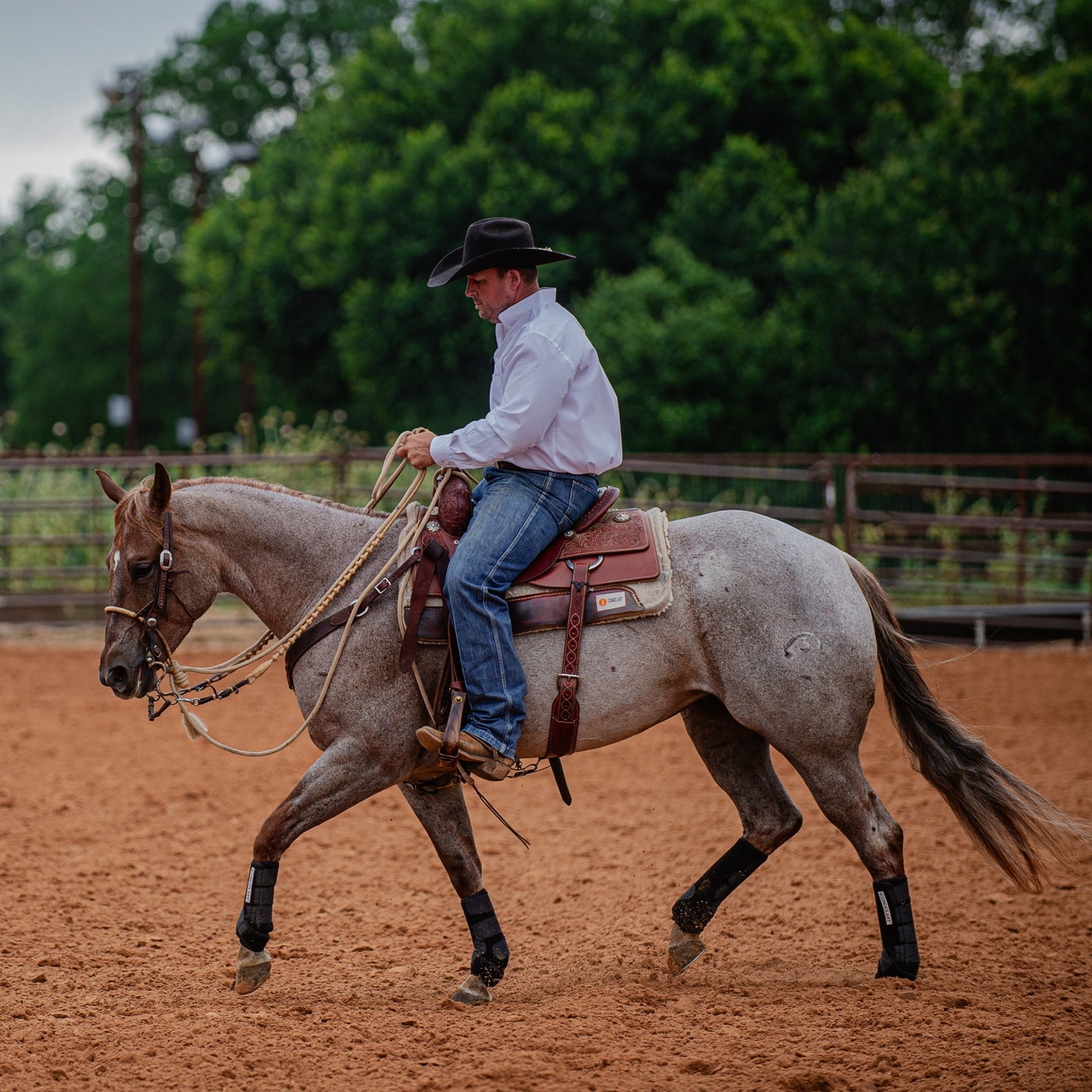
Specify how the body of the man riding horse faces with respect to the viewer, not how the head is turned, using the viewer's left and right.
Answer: facing to the left of the viewer

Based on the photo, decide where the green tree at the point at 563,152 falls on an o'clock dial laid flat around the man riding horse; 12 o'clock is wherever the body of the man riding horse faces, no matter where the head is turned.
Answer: The green tree is roughly at 3 o'clock from the man riding horse.

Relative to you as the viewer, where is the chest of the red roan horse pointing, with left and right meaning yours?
facing to the left of the viewer

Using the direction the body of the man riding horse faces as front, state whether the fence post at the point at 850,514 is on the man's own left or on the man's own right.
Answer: on the man's own right

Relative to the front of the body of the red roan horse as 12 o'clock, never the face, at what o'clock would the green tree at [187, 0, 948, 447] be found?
The green tree is roughly at 3 o'clock from the red roan horse.

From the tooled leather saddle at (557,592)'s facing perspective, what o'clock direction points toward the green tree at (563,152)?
The green tree is roughly at 3 o'clock from the tooled leather saddle.

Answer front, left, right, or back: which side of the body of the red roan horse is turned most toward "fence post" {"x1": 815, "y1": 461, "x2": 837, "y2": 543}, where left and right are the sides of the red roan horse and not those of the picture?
right

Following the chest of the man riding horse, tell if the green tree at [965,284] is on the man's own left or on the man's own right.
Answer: on the man's own right

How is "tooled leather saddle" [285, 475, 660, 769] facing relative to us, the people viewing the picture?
facing to the left of the viewer

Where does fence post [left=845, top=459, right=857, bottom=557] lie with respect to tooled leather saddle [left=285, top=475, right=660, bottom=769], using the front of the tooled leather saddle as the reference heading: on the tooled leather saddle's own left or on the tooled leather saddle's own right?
on the tooled leather saddle's own right

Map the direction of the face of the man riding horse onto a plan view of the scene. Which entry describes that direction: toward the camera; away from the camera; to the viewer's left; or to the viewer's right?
to the viewer's left
